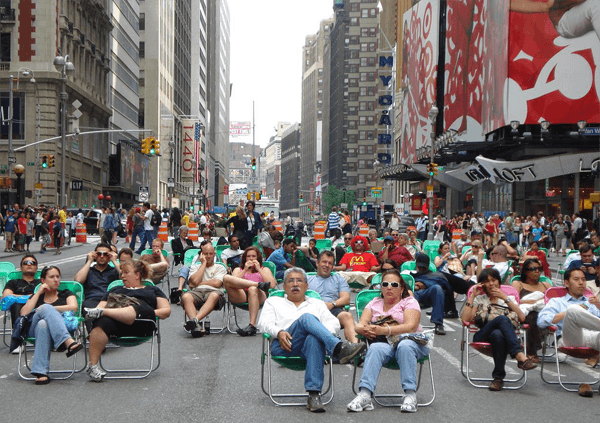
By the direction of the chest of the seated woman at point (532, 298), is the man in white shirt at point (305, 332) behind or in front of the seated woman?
in front

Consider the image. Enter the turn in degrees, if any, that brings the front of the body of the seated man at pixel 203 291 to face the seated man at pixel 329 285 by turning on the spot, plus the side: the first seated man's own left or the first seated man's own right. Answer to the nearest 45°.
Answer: approximately 45° to the first seated man's own left

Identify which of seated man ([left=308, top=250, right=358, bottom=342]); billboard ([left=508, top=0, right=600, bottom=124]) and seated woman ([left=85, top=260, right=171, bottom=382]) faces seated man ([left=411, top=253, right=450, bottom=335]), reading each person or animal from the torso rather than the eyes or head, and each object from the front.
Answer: the billboard

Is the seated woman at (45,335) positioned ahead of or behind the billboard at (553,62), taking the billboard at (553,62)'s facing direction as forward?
ahead

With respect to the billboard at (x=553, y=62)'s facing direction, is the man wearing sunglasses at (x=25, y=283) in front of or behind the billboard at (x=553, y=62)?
in front

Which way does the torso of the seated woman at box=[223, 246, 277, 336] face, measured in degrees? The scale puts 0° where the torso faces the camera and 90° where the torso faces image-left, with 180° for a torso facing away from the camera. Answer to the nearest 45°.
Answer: approximately 0°

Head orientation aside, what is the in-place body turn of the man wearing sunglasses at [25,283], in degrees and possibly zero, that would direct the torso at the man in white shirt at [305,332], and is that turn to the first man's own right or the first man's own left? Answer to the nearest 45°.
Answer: approximately 45° to the first man's own left

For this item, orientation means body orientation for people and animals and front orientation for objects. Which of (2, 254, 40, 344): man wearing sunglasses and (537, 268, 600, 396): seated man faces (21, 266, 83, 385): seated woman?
the man wearing sunglasses
